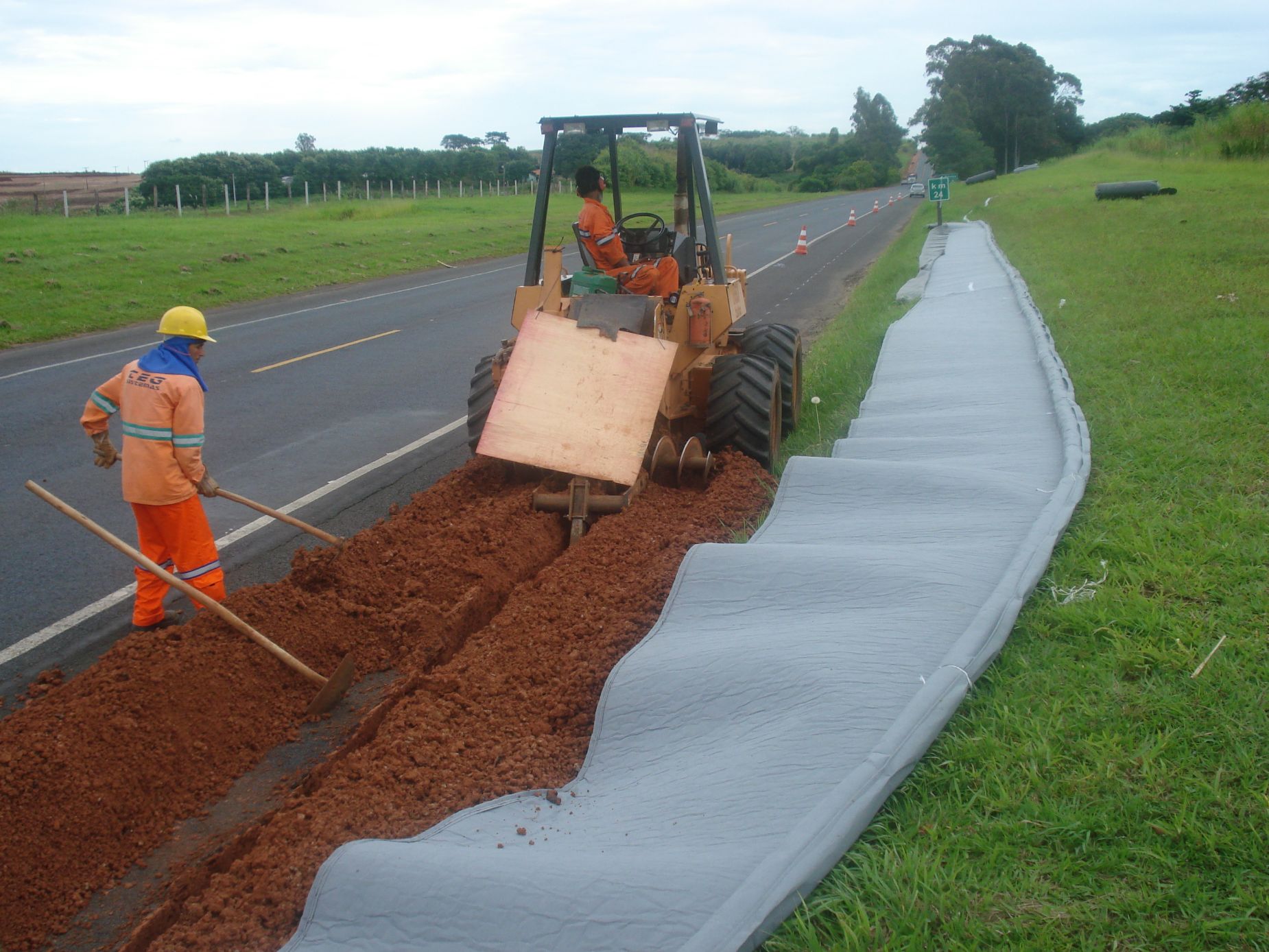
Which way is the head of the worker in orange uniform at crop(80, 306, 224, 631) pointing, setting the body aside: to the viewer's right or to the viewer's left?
to the viewer's right

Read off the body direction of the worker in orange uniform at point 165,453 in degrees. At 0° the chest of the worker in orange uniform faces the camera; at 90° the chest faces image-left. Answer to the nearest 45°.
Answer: approximately 225°

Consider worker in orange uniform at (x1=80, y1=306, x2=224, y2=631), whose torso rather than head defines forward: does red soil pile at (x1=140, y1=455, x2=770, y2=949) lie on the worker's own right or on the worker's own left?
on the worker's own right

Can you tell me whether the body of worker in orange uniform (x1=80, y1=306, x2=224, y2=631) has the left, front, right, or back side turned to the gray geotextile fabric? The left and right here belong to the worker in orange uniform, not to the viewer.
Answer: right

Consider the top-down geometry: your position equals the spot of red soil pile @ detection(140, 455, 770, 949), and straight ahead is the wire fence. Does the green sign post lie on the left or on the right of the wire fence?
right

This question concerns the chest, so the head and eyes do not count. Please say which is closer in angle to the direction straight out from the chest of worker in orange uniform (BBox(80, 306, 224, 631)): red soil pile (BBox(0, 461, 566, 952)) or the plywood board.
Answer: the plywood board

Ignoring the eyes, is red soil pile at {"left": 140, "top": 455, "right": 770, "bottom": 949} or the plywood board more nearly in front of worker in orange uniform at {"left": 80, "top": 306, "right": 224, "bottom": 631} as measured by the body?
the plywood board

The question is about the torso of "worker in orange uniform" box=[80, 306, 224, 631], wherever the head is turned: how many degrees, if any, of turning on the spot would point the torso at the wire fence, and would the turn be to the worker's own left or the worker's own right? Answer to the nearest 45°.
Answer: approximately 45° to the worker's own left
